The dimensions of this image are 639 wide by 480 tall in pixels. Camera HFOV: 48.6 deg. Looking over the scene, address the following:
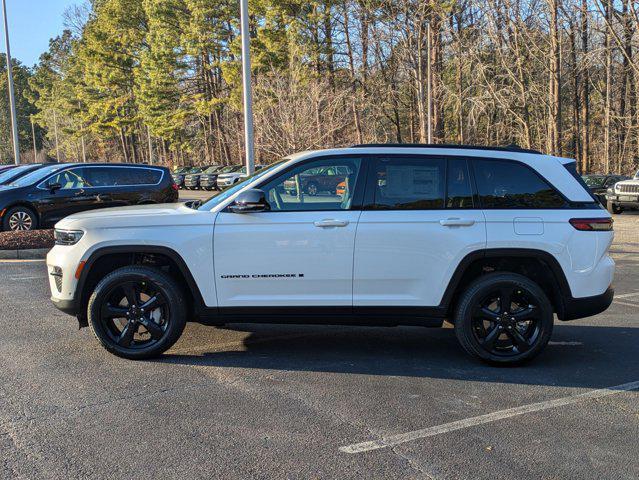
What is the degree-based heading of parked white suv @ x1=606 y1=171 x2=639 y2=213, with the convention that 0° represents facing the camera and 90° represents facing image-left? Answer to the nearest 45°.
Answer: approximately 45°

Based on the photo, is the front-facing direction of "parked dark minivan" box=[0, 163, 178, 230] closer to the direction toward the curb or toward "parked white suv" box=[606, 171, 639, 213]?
the curb

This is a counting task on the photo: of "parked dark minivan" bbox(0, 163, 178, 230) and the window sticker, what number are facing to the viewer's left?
1

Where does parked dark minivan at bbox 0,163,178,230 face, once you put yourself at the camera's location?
facing to the left of the viewer

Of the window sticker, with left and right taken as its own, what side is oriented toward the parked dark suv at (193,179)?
back

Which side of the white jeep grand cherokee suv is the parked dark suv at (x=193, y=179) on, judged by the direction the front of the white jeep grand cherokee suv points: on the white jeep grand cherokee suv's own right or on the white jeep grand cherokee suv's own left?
on the white jeep grand cherokee suv's own right

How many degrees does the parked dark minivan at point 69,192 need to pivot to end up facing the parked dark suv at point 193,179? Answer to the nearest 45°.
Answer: approximately 90° to its right

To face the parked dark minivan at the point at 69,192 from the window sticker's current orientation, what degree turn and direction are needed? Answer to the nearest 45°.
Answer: approximately 135° to its right

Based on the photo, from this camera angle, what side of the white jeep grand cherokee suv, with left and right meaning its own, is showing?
left

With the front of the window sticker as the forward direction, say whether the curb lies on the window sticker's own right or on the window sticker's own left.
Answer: on the window sticker's own right

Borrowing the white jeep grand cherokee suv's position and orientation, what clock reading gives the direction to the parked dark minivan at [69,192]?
The parked dark minivan is roughly at 2 o'clock from the white jeep grand cherokee suv.
